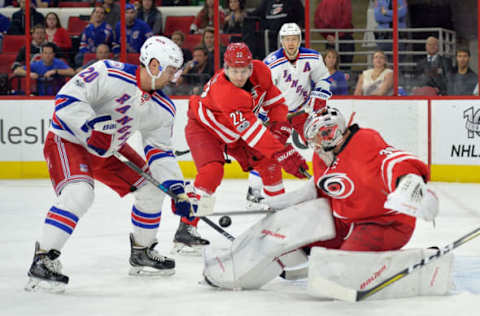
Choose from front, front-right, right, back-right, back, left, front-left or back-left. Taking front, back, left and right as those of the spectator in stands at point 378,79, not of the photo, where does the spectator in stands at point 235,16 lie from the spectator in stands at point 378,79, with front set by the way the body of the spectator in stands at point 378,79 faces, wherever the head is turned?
right

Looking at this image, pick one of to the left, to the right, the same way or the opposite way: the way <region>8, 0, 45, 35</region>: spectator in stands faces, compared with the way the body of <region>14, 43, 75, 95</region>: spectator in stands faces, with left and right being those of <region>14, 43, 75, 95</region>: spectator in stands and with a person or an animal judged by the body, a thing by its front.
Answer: the same way

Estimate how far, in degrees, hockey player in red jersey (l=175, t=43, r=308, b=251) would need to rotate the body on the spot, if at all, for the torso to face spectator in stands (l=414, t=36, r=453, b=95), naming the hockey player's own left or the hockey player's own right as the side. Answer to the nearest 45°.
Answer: approximately 90° to the hockey player's own left

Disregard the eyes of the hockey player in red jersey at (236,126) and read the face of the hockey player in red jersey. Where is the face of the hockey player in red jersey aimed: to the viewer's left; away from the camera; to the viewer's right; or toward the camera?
toward the camera

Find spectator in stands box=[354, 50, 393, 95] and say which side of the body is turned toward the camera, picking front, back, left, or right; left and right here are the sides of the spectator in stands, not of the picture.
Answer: front

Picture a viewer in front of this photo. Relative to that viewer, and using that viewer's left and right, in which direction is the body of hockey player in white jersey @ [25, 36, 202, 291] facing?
facing the viewer and to the right of the viewer

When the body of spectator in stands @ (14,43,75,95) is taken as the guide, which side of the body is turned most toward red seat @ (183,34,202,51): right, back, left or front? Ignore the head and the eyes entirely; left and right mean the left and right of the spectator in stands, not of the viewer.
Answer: left

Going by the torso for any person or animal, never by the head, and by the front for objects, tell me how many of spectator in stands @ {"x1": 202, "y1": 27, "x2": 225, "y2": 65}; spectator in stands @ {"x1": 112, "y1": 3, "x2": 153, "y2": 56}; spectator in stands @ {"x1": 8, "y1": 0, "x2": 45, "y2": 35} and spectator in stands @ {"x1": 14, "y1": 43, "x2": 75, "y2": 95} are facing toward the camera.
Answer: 4

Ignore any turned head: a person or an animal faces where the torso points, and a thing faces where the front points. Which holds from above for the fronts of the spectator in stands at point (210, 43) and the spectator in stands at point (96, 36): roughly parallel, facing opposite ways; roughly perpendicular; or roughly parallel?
roughly parallel

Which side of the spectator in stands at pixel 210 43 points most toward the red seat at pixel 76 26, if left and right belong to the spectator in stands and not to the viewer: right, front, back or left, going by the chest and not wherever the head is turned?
right

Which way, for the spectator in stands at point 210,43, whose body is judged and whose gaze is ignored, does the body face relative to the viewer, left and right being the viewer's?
facing the viewer

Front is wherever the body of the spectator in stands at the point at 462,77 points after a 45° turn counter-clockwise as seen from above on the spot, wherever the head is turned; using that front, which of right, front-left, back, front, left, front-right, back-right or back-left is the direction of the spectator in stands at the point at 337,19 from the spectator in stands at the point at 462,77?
back-right

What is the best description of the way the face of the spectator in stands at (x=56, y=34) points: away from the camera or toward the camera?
toward the camera

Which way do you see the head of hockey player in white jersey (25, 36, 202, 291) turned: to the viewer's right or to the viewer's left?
to the viewer's right

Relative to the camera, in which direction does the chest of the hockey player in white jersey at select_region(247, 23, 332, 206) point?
toward the camera

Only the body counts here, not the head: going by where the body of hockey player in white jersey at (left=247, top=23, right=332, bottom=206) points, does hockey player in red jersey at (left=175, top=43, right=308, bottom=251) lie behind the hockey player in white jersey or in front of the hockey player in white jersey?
in front

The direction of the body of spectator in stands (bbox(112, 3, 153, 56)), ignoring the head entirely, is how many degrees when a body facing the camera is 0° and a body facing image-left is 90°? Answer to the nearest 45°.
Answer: approximately 0°

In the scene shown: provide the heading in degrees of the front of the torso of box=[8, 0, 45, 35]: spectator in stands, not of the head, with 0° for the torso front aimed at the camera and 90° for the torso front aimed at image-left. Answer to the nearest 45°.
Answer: approximately 0°

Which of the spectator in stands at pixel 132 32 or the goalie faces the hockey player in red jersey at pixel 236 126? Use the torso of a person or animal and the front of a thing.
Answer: the spectator in stands

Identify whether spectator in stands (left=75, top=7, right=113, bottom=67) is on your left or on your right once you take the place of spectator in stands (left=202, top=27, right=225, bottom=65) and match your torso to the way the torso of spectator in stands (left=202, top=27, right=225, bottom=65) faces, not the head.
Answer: on your right
